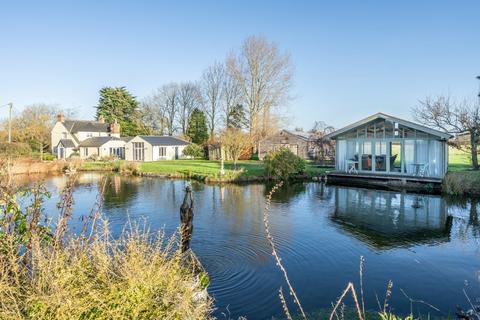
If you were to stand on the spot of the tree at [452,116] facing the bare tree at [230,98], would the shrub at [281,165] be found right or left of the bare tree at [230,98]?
left

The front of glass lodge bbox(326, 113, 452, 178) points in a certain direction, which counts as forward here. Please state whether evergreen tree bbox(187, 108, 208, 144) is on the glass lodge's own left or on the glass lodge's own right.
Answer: on the glass lodge's own right

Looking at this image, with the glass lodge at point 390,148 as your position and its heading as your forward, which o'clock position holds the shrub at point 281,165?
The shrub is roughly at 3 o'clock from the glass lodge.

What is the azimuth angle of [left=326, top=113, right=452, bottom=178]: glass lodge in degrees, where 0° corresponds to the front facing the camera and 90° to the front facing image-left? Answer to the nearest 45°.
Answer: approximately 0°

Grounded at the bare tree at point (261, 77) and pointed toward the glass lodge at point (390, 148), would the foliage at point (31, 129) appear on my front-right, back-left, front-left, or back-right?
back-right

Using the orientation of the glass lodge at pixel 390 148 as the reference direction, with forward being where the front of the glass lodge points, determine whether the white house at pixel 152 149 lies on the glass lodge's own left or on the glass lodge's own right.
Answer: on the glass lodge's own right

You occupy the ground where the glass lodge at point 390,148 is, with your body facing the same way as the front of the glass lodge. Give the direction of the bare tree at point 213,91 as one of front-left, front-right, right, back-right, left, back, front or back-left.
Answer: back-right

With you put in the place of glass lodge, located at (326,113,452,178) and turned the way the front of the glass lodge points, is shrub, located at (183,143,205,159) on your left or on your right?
on your right
